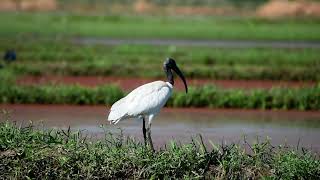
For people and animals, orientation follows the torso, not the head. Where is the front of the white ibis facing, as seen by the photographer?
facing to the right of the viewer
